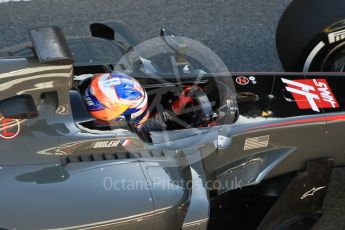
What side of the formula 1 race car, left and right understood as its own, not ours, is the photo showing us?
right
